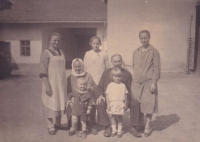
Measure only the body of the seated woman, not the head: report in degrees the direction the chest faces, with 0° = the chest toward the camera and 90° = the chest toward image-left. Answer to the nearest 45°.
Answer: approximately 0°

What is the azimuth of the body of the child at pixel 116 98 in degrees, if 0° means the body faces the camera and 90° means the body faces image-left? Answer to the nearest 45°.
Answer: approximately 0°

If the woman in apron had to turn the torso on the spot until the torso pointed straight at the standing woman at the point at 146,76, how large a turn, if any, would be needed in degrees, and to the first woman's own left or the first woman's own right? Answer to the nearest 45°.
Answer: approximately 45° to the first woman's own left

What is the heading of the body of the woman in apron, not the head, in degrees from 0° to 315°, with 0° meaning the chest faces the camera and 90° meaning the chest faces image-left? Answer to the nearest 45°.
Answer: approximately 315°

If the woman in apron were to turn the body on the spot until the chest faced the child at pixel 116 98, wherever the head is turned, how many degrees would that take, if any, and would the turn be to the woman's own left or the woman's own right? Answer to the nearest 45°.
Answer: approximately 45° to the woman's own left

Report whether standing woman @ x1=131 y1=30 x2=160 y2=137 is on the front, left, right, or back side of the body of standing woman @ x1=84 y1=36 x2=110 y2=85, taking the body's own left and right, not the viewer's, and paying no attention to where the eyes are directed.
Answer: left

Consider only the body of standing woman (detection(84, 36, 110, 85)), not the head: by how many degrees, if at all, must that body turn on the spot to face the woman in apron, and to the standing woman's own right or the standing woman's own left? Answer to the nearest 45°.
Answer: approximately 45° to the standing woman's own right
